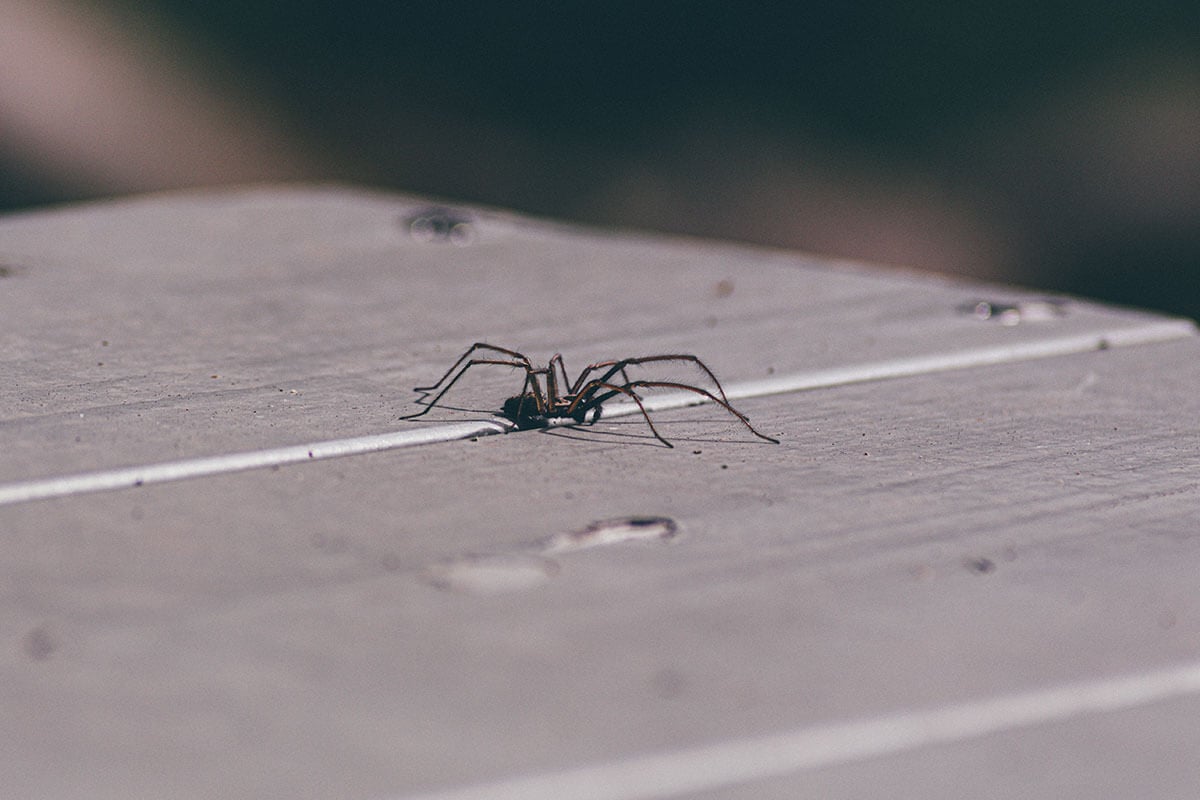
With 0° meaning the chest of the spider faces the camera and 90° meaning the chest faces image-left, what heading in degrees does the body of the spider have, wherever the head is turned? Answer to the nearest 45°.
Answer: approximately 270°
